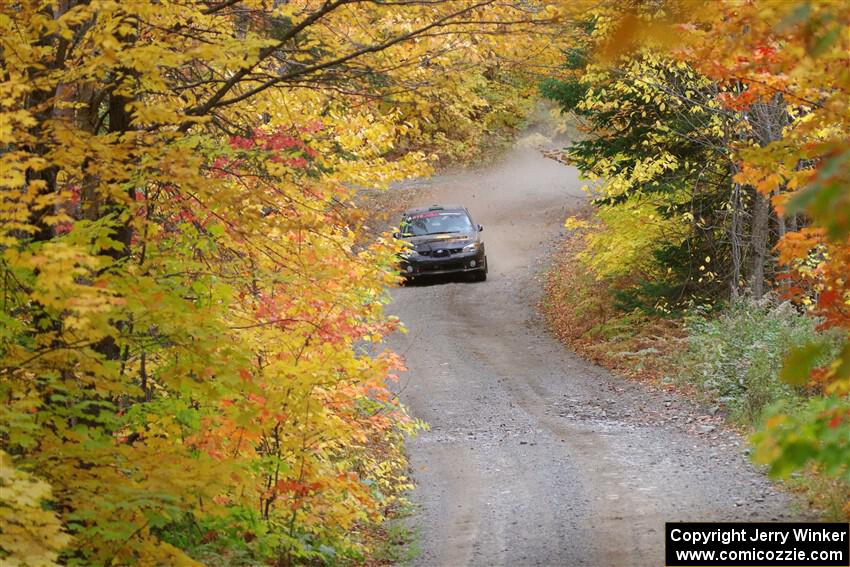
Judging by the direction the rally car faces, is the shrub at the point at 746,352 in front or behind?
in front

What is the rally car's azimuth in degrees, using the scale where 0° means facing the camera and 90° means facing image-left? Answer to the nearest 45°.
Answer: approximately 0°
